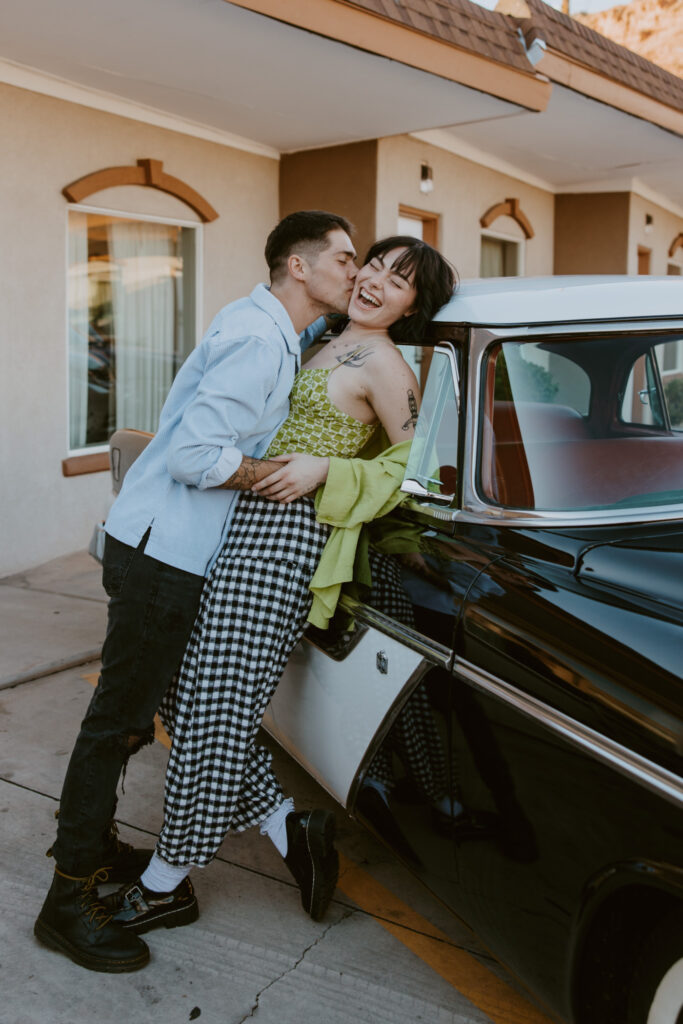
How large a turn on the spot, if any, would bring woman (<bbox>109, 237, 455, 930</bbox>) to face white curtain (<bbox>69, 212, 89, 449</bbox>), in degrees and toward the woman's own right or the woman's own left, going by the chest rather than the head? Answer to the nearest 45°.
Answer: approximately 135° to the woman's own right

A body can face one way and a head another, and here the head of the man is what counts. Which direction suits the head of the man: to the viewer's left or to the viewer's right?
to the viewer's right

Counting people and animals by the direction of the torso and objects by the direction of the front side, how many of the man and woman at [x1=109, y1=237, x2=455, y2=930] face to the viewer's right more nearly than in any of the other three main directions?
1

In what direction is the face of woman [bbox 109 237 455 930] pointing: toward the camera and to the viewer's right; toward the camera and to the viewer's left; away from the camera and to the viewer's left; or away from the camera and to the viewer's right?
toward the camera and to the viewer's left

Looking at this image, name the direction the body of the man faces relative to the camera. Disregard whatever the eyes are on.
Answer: to the viewer's right

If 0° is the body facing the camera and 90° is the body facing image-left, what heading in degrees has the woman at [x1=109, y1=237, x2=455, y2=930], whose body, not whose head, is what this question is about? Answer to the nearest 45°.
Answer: approximately 45°

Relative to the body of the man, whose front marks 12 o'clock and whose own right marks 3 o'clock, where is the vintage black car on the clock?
The vintage black car is roughly at 1 o'clock from the man.

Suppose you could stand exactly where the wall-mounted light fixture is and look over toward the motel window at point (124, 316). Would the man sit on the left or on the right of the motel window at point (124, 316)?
left

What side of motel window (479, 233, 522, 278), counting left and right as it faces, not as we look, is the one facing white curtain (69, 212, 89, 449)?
right

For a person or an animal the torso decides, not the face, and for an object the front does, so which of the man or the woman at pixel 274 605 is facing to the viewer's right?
the man
